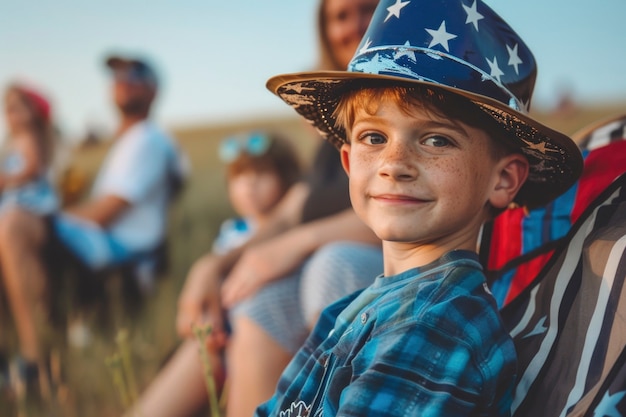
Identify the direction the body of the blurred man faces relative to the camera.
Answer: to the viewer's left

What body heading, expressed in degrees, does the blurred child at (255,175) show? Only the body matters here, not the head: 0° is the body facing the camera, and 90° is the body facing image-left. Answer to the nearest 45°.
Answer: approximately 45°

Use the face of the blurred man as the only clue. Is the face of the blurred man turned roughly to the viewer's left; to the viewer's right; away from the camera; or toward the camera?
to the viewer's left

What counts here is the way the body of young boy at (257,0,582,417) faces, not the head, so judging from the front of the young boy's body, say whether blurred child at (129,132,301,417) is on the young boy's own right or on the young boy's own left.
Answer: on the young boy's own right

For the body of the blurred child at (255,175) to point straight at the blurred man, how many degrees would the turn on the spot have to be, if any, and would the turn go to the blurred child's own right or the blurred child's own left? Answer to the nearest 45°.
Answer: approximately 90° to the blurred child's own right
